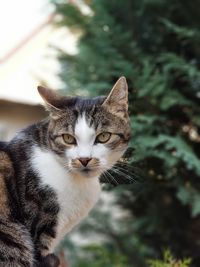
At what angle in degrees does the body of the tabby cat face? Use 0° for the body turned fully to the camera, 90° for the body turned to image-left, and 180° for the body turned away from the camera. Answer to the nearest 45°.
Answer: approximately 315°
